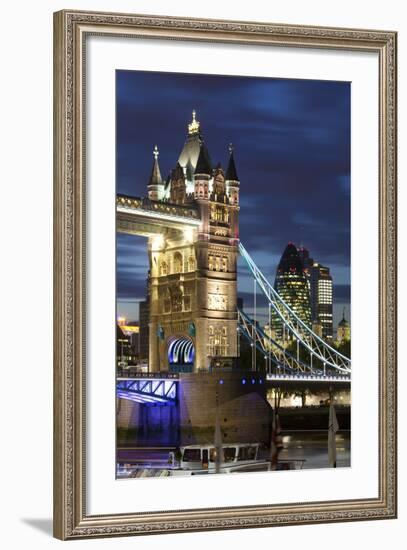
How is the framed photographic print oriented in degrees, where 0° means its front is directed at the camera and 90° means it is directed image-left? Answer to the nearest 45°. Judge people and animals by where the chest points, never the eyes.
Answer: approximately 315°
